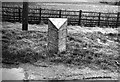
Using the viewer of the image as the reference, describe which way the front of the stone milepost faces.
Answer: facing the viewer
